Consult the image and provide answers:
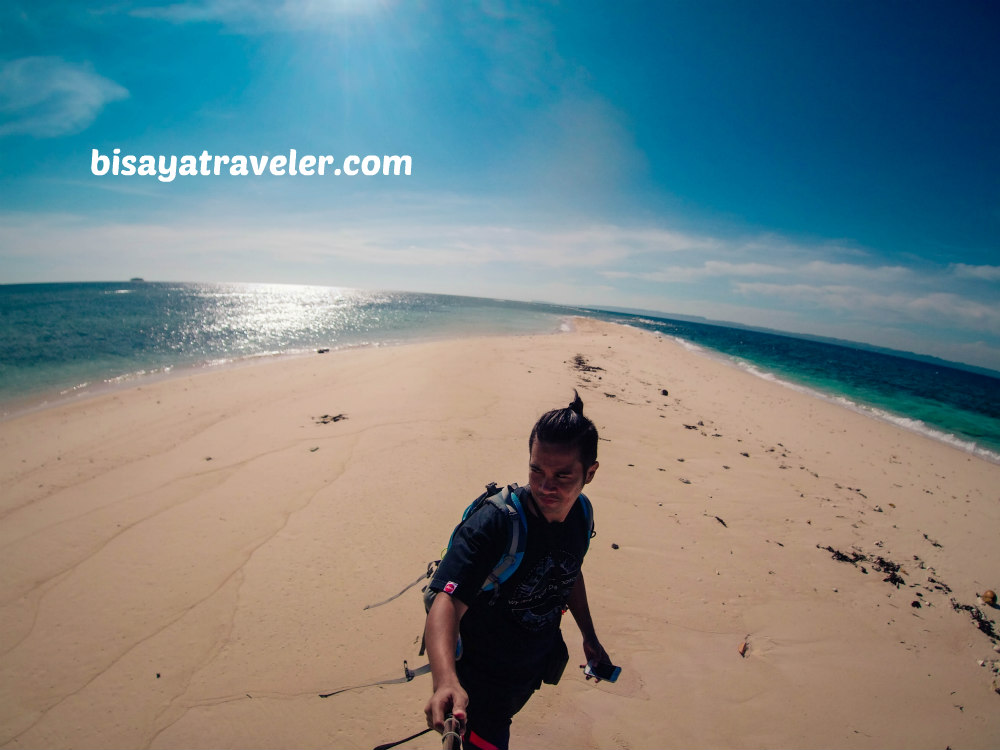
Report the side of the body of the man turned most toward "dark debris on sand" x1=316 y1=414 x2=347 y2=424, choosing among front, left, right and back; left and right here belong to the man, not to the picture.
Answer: back

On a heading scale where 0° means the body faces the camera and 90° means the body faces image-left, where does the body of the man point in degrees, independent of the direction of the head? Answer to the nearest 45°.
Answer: approximately 315°

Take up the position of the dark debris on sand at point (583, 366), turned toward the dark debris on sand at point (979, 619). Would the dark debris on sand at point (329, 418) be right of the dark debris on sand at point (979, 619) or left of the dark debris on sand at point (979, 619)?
right

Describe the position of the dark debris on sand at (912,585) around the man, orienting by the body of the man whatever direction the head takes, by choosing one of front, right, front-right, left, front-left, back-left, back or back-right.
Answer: left

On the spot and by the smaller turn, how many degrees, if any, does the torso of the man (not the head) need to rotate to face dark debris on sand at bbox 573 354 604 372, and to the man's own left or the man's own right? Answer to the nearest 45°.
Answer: approximately 135° to the man's own left

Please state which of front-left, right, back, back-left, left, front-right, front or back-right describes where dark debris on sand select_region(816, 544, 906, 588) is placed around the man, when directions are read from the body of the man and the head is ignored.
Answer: left

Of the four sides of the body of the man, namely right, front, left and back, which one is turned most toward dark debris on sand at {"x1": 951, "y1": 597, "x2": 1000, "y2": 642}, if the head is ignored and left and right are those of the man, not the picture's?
left
